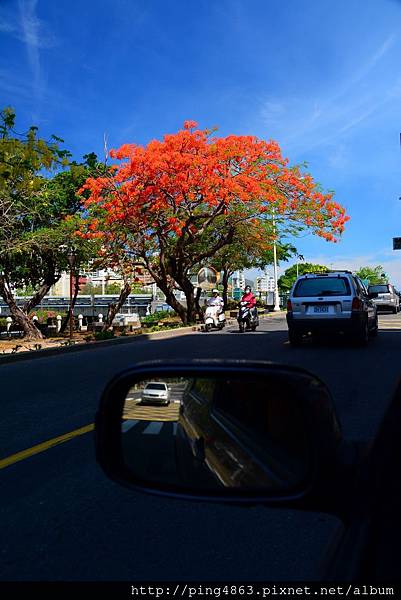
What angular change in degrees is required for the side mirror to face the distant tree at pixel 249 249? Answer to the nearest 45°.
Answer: approximately 180°

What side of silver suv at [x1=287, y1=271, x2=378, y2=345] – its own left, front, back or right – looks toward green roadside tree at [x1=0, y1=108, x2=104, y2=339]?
left

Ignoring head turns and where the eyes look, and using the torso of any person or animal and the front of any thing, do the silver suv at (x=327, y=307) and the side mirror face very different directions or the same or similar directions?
very different directions

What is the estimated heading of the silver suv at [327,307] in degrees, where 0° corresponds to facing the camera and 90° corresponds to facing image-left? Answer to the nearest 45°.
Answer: approximately 180°

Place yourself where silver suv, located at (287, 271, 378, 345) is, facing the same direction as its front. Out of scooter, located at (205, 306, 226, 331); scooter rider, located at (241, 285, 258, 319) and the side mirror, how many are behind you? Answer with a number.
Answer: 1

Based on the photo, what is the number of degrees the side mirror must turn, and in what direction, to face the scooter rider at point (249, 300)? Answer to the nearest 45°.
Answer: approximately 180°

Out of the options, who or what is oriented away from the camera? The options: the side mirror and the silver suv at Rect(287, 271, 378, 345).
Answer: the silver suv

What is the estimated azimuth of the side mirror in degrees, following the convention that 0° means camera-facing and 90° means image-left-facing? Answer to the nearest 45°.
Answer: approximately 0°

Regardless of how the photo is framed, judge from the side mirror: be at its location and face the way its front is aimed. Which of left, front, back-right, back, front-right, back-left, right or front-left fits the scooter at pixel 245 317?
back

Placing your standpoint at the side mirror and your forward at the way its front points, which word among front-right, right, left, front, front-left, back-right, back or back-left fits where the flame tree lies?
back

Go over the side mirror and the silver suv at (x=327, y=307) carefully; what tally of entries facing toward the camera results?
1

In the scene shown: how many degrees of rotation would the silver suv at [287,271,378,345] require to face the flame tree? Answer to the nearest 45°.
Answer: approximately 45° to its left
